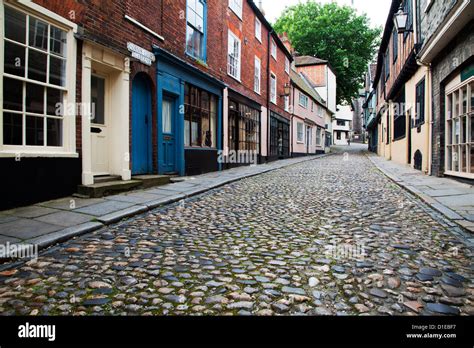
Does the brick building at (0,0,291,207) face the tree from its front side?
no

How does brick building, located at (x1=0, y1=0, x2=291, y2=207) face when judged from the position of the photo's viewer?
facing the viewer and to the right of the viewer
